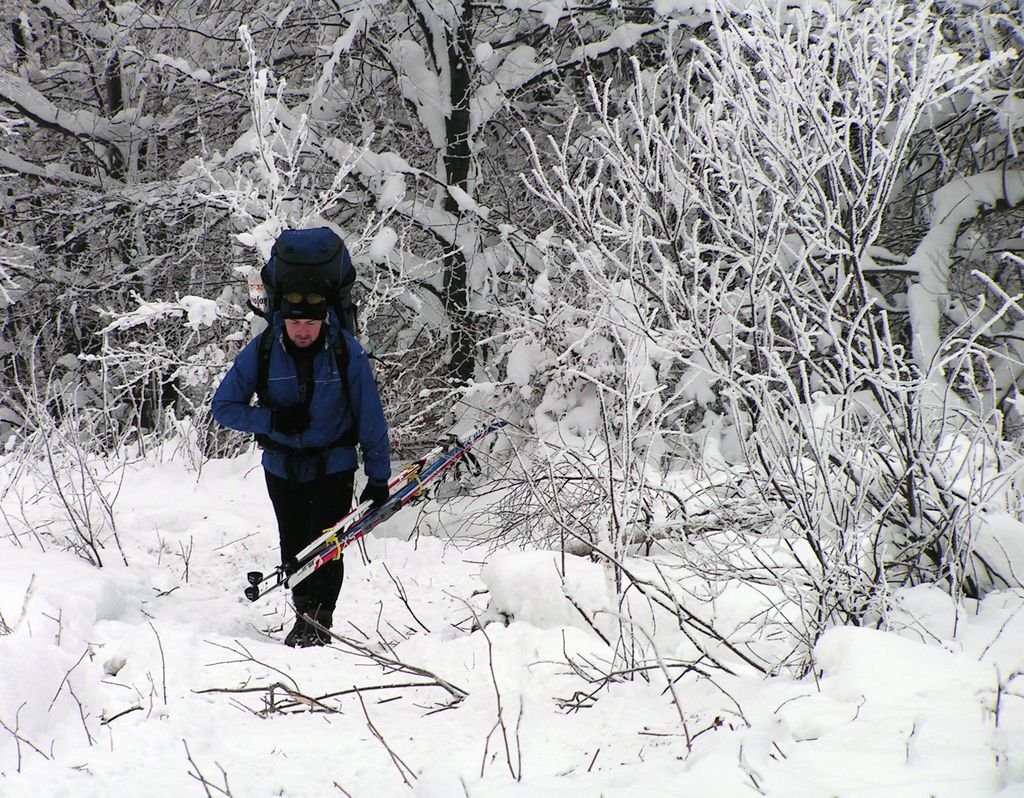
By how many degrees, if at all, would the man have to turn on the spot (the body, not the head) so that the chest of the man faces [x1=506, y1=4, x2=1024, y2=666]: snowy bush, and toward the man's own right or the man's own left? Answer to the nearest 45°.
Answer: approximately 45° to the man's own left

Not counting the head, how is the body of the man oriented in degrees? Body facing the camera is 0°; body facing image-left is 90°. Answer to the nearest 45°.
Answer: approximately 0°

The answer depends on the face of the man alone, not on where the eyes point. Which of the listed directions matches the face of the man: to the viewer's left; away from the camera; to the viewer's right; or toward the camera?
toward the camera
